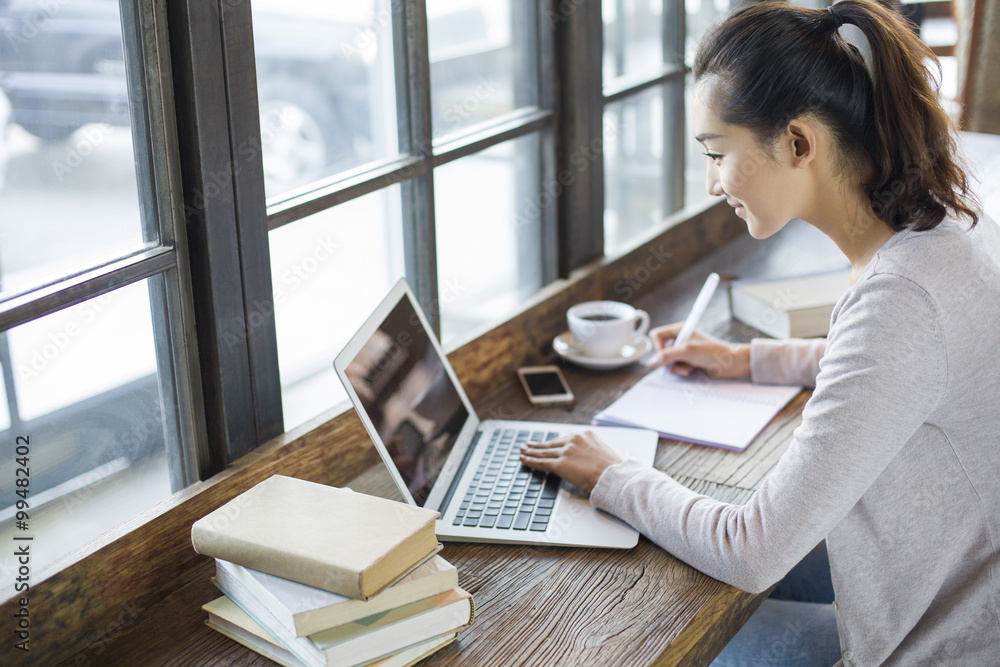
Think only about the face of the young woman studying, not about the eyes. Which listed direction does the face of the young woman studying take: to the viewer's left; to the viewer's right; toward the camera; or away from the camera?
to the viewer's left

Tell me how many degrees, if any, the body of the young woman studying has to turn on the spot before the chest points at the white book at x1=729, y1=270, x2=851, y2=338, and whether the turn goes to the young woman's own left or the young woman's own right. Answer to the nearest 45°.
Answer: approximately 90° to the young woman's own right

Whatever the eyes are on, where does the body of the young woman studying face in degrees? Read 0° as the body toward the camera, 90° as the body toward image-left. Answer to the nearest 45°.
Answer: approximately 90°

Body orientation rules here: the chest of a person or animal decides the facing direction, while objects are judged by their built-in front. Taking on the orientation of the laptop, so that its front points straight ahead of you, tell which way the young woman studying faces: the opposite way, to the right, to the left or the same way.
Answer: the opposite way

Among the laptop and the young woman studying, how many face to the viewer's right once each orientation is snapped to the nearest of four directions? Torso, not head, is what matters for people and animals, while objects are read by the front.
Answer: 1

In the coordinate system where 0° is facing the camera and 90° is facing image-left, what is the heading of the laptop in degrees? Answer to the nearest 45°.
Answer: approximately 270°
